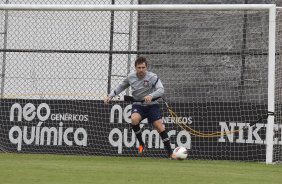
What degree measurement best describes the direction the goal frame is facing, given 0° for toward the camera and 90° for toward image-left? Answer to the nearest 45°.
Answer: approximately 0°

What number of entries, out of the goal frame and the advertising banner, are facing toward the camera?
2

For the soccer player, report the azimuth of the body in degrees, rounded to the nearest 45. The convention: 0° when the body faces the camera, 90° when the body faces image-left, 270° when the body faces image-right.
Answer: approximately 0°

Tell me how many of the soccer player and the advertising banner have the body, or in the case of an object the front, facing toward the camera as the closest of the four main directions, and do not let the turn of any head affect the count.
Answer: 2
